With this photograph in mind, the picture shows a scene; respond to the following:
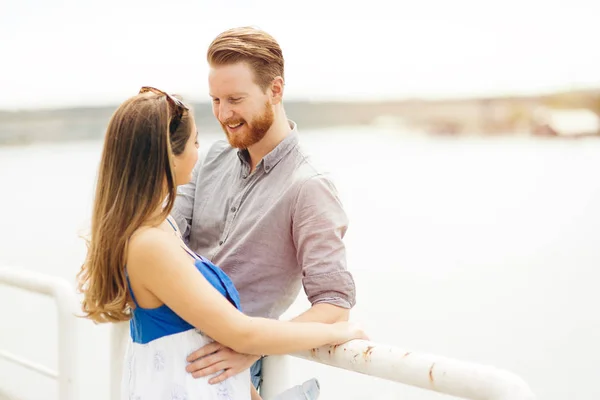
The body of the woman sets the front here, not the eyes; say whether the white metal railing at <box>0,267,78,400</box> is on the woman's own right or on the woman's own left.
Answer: on the woman's own left

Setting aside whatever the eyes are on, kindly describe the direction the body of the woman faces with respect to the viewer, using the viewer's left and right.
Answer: facing to the right of the viewer

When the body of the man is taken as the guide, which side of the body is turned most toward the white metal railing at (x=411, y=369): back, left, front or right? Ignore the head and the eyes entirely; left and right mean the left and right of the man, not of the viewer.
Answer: left

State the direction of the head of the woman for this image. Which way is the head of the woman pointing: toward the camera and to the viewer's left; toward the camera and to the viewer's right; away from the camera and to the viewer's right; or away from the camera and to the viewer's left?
away from the camera and to the viewer's right

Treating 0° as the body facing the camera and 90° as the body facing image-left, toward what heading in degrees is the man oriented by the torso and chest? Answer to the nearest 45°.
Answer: approximately 45°

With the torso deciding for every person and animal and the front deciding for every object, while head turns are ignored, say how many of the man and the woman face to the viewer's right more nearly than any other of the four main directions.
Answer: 1
